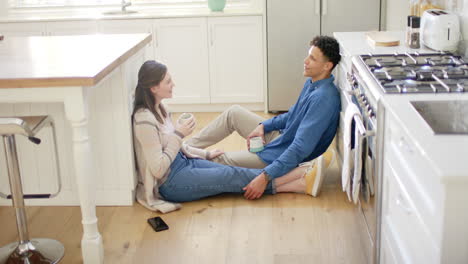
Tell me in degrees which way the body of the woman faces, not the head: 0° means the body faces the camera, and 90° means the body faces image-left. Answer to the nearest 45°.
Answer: approximately 270°

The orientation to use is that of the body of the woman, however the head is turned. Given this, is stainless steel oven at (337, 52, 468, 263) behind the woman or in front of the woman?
in front

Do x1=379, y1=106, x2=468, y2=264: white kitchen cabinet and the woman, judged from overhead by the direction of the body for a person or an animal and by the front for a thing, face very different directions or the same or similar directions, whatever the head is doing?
very different directions

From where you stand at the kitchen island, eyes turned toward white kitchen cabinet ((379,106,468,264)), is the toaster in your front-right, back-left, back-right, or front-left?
front-left

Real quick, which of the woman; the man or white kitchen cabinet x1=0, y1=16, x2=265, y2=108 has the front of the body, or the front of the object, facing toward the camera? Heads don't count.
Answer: the white kitchen cabinet

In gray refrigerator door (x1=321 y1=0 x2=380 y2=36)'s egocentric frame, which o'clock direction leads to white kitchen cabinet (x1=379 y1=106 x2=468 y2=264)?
white kitchen cabinet (x1=379 y1=106 x2=468 y2=264) is roughly at 12 o'clock from gray refrigerator door (x1=321 y1=0 x2=380 y2=36).

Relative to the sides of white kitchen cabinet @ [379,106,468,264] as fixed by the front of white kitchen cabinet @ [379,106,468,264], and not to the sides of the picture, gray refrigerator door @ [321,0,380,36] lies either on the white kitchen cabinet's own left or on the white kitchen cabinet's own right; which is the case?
on the white kitchen cabinet's own right

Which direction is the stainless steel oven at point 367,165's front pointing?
to the viewer's left

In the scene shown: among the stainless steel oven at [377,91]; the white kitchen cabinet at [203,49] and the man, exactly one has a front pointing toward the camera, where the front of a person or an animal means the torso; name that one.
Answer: the white kitchen cabinet

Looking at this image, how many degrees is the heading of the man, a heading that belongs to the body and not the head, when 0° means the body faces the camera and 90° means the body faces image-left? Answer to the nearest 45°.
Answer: approximately 90°

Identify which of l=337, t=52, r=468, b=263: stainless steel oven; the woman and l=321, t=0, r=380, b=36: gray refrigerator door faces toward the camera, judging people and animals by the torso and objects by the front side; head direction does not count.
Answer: the gray refrigerator door

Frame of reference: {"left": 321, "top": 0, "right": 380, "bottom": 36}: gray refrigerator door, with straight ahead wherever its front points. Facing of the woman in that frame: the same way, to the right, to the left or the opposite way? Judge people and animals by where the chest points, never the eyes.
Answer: to the left

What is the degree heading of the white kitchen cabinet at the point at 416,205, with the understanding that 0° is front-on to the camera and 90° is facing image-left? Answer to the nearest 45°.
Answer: approximately 90°

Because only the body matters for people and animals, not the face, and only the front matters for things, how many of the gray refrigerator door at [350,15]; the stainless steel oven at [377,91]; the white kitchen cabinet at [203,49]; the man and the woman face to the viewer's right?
1

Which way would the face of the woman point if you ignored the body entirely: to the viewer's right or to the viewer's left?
to the viewer's right

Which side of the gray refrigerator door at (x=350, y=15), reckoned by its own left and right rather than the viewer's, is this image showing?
front
